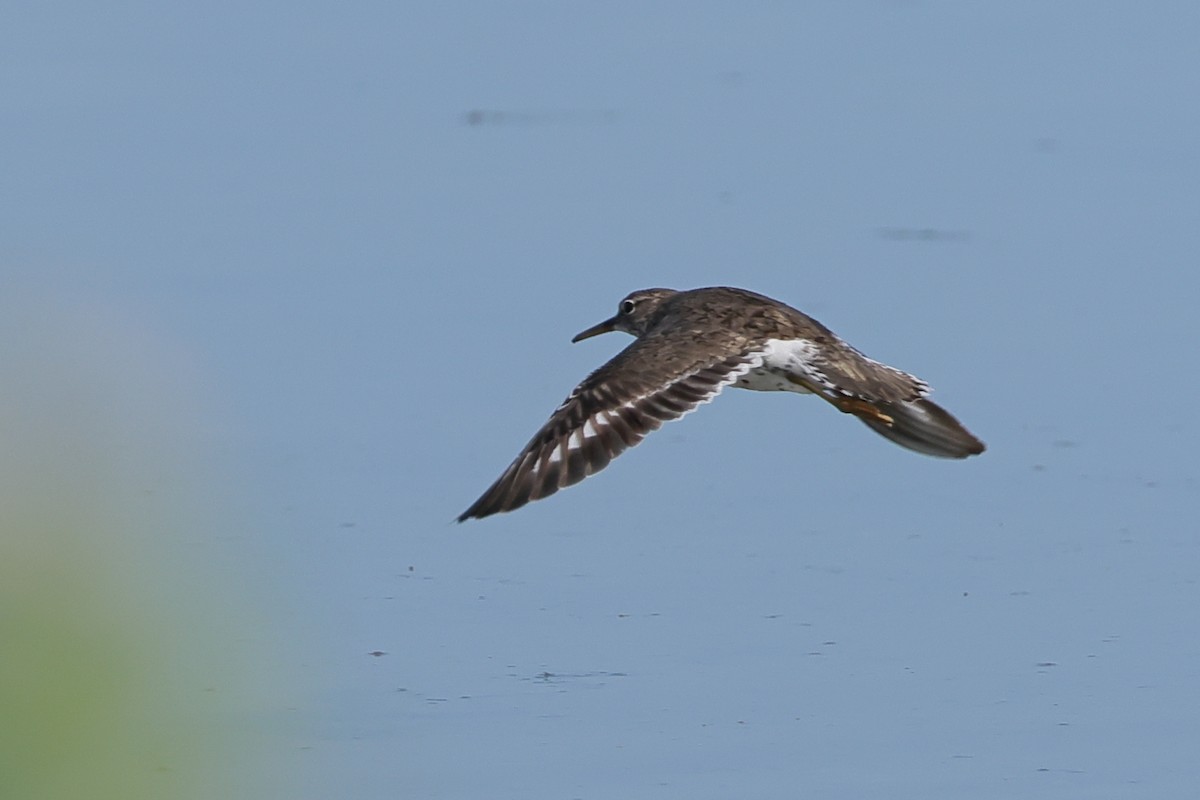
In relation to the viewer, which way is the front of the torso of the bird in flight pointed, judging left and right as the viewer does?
facing away from the viewer and to the left of the viewer
